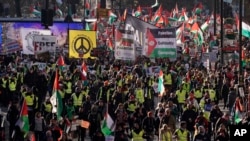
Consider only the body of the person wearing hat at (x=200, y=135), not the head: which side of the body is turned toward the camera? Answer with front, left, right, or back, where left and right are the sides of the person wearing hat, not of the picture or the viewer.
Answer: front

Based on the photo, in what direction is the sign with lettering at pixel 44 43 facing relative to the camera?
toward the camera

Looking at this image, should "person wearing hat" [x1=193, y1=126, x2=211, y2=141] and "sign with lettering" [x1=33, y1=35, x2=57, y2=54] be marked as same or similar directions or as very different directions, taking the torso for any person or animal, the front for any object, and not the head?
same or similar directions

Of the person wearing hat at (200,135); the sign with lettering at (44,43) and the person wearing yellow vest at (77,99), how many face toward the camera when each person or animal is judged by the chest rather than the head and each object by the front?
3

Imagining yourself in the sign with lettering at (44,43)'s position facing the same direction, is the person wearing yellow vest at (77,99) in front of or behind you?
in front

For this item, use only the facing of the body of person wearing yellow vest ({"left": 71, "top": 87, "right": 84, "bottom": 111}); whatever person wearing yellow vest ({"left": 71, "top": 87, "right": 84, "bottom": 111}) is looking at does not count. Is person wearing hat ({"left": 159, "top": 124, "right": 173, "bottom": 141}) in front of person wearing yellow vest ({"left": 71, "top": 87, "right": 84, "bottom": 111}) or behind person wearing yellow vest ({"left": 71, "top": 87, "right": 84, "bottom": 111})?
in front

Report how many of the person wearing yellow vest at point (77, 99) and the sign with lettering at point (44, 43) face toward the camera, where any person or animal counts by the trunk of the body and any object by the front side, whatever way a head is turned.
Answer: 2

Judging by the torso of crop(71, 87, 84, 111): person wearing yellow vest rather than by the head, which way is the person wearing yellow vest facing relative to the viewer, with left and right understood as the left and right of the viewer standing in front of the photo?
facing the viewer

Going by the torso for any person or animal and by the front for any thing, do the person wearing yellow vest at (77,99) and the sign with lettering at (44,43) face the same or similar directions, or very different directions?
same or similar directions
